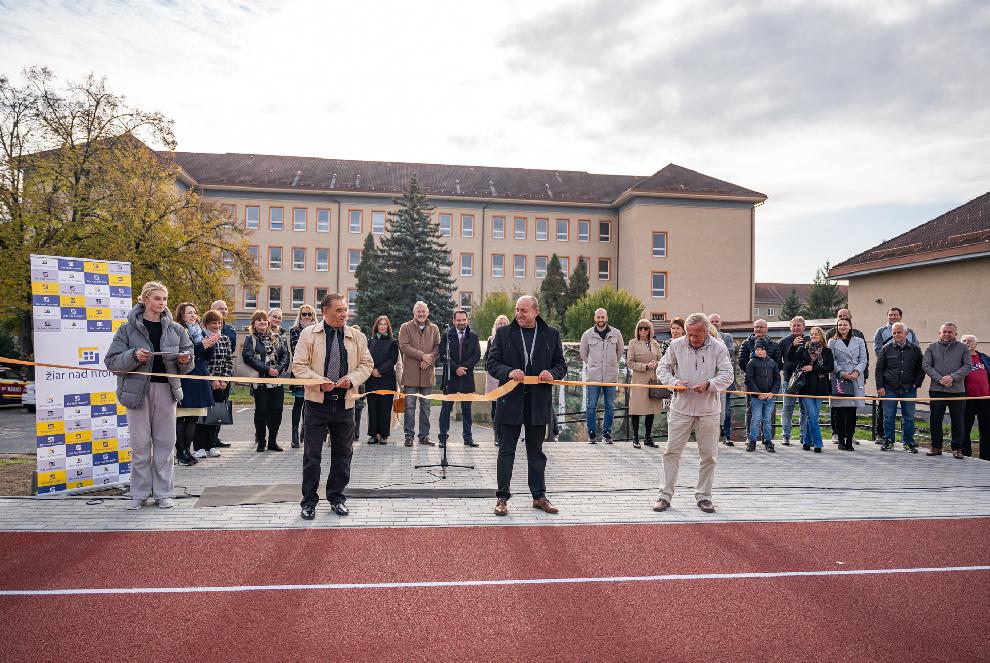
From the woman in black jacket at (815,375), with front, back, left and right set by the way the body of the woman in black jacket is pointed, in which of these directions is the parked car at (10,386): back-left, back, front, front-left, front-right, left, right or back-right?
front-right

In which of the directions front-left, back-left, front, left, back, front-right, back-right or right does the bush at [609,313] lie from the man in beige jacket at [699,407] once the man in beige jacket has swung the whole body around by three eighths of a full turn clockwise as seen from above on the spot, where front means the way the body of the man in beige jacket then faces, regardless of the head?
front-right

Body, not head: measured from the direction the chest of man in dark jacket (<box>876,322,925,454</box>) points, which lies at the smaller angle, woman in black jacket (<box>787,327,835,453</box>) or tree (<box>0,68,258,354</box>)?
the woman in black jacket

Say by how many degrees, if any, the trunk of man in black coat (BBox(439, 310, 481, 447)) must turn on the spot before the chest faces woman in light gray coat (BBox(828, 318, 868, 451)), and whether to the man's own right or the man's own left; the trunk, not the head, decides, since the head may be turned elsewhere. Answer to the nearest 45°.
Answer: approximately 90° to the man's own left

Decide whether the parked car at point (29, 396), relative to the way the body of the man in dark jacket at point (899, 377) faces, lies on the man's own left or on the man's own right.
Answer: on the man's own right

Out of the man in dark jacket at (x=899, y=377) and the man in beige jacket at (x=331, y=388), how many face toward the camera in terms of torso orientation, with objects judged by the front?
2

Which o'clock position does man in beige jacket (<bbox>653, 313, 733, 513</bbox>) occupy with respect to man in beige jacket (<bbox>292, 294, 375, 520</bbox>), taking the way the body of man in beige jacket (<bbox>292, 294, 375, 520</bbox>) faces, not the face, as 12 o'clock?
man in beige jacket (<bbox>653, 313, 733, 513</bbox>) is roughly at 9 o'clock from man in beige jacket (<bbox>292, 294, 375, 520</bbox>).

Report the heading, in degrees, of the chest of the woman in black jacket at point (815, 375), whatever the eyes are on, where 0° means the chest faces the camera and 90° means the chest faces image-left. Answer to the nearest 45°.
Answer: approximately 45°

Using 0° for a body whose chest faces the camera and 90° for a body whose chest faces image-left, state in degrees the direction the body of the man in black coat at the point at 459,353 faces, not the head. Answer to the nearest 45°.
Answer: approximately 0°
